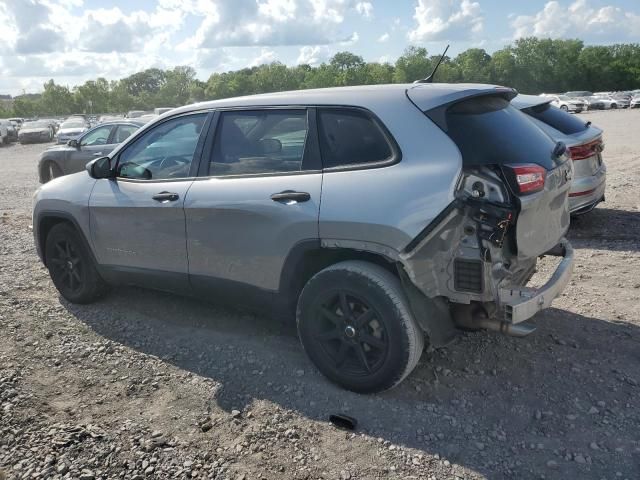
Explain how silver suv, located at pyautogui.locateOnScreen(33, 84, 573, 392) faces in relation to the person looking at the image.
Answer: facing away from the viewer and to the left of the viewer
